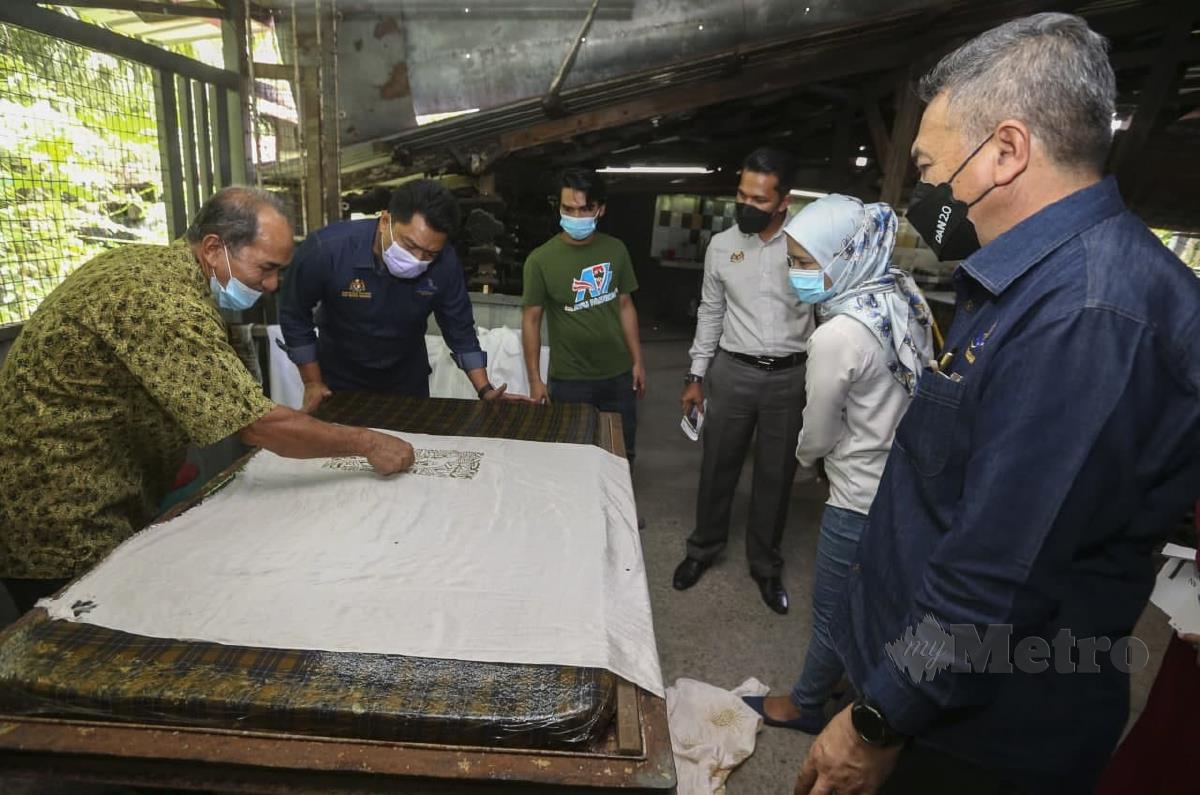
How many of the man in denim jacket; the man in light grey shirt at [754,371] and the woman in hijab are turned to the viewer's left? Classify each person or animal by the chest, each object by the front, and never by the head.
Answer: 2

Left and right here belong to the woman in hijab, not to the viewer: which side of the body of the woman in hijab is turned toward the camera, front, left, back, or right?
left

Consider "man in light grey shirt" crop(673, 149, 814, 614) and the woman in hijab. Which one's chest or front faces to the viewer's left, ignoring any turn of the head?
the woman in hijab

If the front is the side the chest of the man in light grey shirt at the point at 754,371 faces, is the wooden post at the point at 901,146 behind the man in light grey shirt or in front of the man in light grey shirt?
behind

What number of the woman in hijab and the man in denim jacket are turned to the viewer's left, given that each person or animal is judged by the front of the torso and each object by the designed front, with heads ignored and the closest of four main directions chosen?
2

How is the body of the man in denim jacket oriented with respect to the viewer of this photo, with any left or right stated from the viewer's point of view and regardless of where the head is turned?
facing to the left of the viewer

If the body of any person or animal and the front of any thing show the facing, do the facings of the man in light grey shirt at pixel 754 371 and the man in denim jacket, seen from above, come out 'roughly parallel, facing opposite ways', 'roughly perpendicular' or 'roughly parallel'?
roughly perpendicular

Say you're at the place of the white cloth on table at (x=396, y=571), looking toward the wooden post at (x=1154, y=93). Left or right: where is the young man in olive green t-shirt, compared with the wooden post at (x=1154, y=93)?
left

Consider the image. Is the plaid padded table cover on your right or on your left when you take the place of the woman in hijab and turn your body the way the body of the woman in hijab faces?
on your left

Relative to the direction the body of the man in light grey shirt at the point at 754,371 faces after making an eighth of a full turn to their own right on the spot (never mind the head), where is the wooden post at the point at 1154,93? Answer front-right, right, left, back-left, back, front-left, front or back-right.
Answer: back

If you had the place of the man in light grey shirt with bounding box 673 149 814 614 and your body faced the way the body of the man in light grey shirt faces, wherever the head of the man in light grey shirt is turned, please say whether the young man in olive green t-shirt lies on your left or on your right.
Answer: on your right
